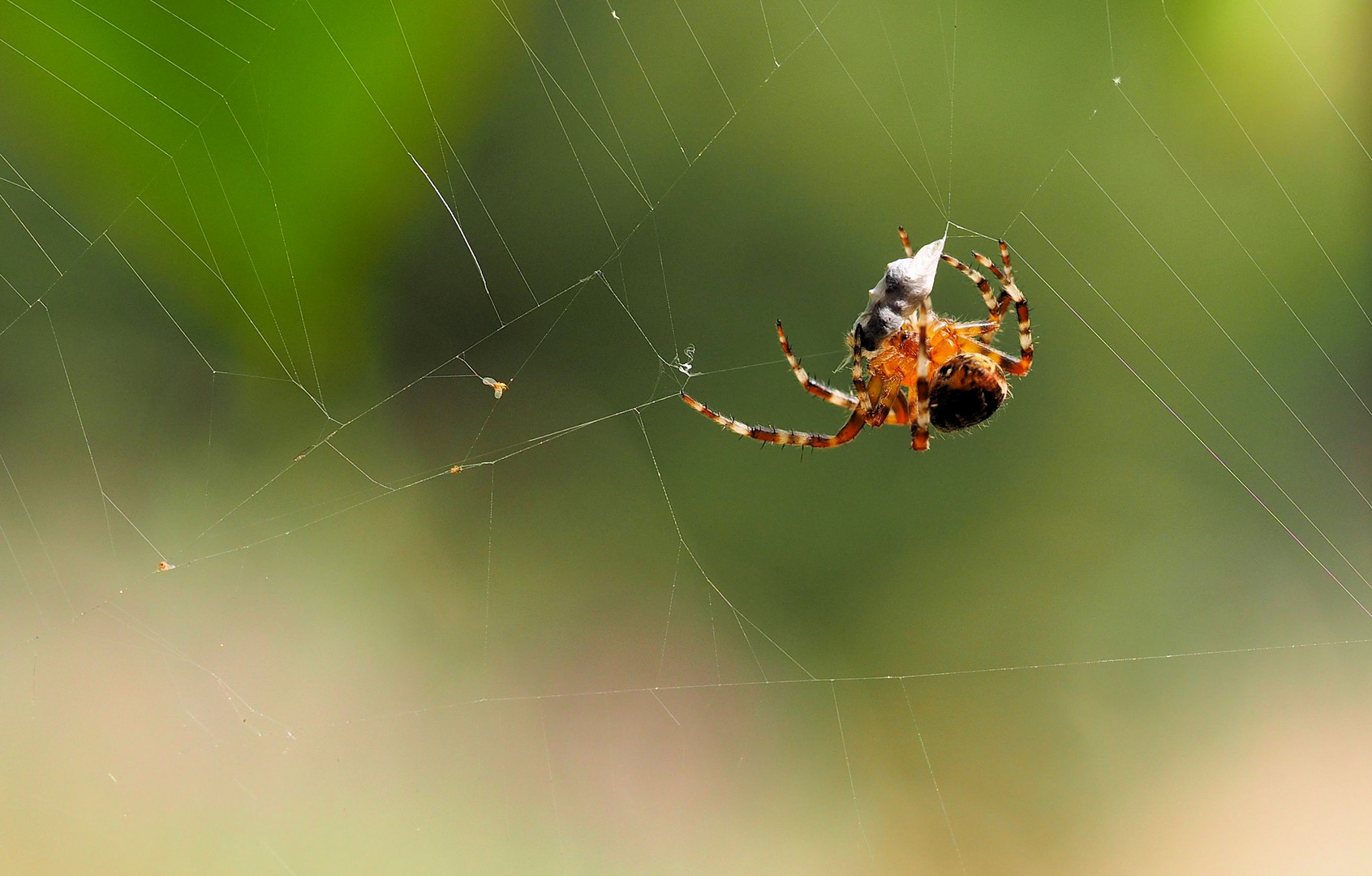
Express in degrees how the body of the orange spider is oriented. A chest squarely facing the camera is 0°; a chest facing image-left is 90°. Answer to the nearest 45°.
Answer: approximately 90°
